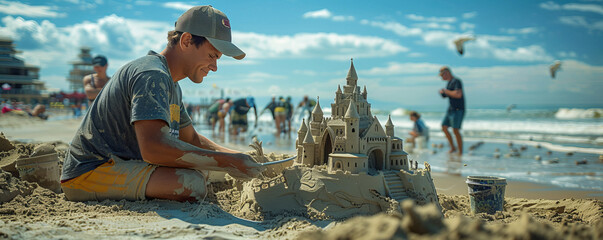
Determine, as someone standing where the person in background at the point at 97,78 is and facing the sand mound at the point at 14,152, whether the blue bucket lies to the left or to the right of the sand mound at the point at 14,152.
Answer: left

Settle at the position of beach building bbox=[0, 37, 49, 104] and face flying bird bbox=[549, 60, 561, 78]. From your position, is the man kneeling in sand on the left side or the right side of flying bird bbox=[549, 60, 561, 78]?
right

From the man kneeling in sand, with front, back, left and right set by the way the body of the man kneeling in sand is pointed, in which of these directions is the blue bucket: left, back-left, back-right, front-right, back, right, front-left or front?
front

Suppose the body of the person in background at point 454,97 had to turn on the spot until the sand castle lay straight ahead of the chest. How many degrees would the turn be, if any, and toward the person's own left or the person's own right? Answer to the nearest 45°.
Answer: approximately 90° to the person's own left

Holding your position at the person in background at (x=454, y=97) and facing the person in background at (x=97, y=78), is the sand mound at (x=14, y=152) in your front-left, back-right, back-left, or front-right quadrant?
front-left

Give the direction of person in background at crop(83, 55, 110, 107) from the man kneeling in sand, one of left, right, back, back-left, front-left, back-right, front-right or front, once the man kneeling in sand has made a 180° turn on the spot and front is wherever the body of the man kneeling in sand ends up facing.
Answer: right

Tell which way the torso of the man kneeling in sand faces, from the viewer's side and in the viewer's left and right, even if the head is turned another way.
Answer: facing to the right of the viewer

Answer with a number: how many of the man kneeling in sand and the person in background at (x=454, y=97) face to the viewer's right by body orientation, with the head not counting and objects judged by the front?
1

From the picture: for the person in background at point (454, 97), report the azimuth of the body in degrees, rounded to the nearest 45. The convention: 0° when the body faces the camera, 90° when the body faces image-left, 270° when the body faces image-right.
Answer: approximately 90°

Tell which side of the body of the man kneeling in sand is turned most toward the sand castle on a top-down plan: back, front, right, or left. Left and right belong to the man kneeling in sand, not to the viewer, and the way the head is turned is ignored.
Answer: front

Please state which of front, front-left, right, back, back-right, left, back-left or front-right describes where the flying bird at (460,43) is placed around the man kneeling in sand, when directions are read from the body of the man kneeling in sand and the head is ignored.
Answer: front-left

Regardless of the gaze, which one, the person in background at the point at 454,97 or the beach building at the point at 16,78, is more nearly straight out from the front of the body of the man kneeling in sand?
the person in background

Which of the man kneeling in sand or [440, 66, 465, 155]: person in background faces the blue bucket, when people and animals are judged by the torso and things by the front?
the man kneeling in sand

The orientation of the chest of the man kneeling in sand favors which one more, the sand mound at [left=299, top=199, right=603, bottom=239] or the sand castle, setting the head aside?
the sand castle

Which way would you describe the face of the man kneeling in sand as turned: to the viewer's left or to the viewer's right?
to the viewer's right

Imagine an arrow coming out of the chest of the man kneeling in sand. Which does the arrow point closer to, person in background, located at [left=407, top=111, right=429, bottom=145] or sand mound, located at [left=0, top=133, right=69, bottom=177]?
the person in background
